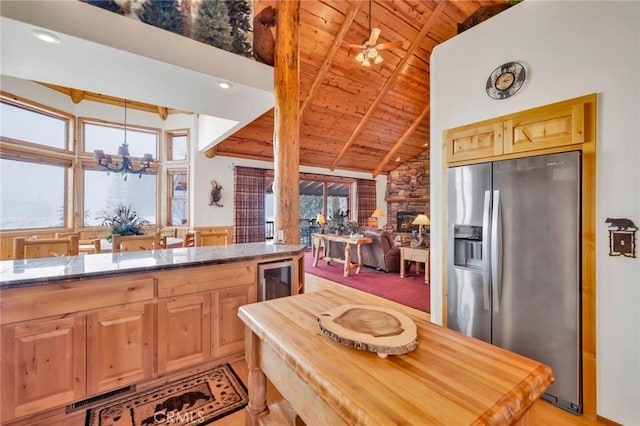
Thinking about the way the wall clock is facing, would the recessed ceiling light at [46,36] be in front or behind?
in front

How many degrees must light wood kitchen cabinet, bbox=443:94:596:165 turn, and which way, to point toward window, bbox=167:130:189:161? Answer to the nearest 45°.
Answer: approximately 45° to its right

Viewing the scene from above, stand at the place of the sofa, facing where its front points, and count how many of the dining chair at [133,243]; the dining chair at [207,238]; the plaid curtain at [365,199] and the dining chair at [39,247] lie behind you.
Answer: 3

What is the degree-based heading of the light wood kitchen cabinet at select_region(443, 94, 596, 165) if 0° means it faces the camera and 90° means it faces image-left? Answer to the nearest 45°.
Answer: approximately 45°

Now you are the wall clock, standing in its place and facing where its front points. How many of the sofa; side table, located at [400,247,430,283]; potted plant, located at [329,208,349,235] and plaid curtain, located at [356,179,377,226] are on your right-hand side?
4

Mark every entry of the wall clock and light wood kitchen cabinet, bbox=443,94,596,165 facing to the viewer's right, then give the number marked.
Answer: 0

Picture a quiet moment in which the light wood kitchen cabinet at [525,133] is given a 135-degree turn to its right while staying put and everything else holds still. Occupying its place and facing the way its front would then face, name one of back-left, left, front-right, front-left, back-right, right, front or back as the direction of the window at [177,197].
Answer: left

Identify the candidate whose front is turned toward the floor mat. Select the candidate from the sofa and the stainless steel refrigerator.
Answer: the stainless steel refrigerator
